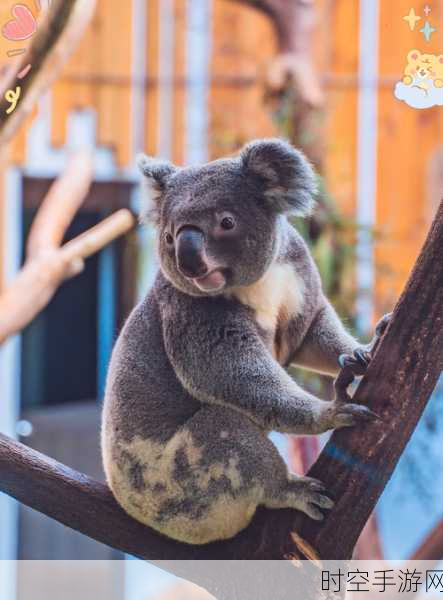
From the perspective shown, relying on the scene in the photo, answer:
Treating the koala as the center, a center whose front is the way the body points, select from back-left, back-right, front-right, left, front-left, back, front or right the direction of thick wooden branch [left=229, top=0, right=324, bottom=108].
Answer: left

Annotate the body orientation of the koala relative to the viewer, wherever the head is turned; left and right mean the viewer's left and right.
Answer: facing to the right of the viewer

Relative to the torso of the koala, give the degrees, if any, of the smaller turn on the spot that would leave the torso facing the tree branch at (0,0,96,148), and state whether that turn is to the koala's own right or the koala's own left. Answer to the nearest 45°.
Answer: approximately 135° to the koala's own left
